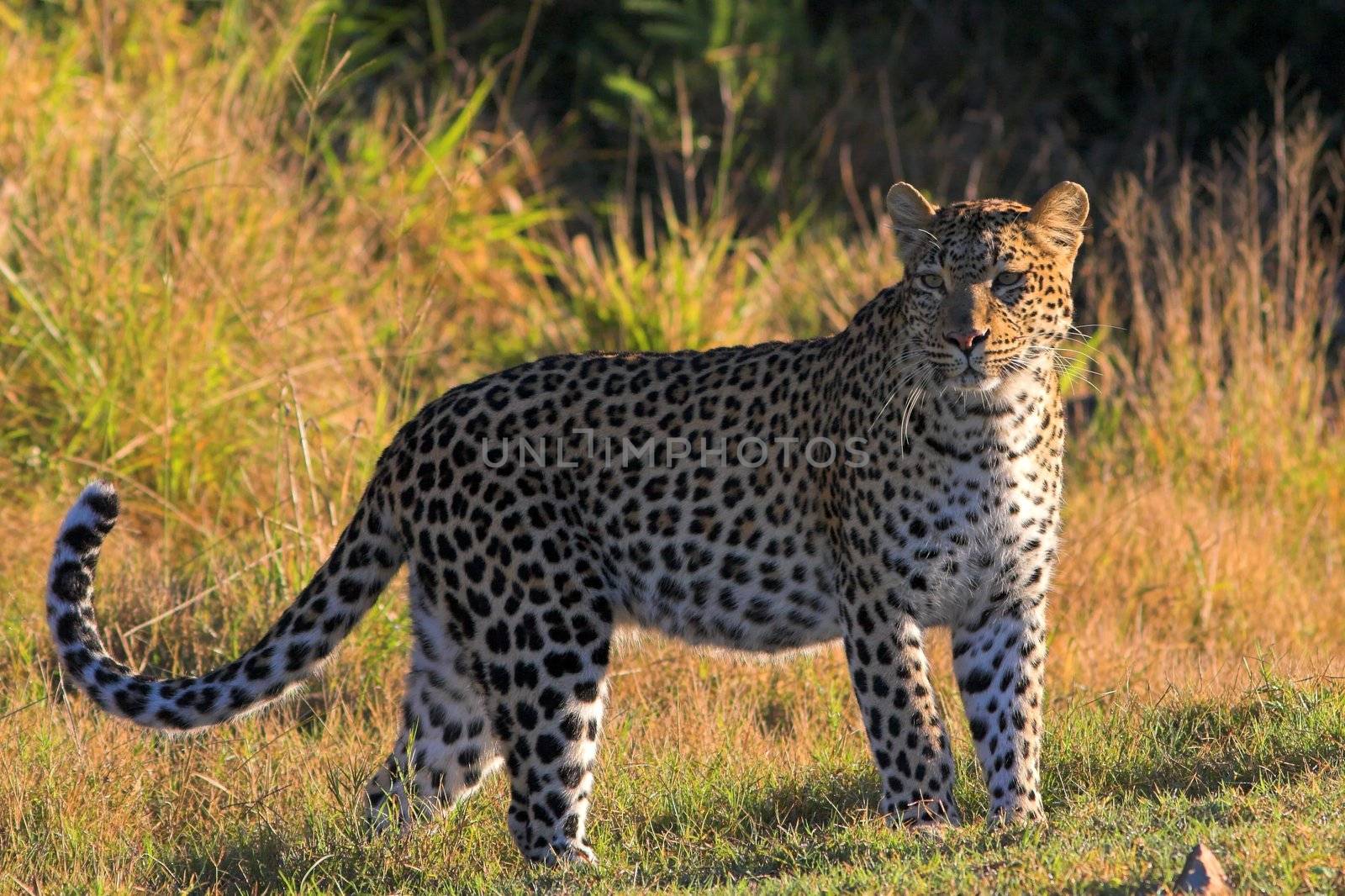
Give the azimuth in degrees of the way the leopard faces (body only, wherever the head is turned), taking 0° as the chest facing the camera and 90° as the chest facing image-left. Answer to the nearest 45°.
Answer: approximately 270°
